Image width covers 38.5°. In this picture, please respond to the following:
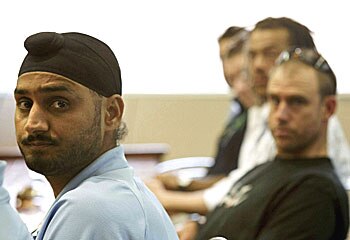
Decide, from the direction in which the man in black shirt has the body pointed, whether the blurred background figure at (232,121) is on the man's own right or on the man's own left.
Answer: on the man's own right

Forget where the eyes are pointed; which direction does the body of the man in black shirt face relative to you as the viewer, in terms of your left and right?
facing the viewer and to the left of the viewer
